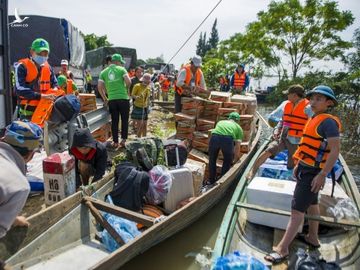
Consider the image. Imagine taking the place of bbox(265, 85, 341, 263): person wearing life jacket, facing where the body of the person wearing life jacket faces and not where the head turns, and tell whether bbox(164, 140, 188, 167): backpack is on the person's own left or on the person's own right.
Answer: on the person's own right

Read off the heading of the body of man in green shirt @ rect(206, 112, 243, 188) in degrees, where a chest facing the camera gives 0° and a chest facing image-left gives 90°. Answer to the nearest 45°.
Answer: approximately 225°

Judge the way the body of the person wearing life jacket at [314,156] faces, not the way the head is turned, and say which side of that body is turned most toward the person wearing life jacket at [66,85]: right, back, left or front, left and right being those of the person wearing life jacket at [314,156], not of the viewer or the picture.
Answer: right

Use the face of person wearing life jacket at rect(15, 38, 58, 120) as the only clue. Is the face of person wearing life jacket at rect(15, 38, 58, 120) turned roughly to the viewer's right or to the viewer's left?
to the viewer's right

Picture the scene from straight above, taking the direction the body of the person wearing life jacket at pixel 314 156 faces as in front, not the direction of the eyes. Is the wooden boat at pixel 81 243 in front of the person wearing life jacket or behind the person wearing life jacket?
in front

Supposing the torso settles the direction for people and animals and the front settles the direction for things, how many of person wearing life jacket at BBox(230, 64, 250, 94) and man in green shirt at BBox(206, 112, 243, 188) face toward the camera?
1

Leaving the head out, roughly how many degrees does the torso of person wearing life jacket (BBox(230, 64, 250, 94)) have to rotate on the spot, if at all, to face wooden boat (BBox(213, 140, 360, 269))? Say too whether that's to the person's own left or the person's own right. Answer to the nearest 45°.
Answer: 0° — they already face it

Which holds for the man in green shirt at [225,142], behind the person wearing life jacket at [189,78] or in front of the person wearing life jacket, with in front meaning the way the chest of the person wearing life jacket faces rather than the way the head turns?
in front

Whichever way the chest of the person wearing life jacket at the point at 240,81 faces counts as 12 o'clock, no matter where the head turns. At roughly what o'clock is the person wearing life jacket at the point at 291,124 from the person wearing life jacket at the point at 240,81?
the person wearing life jacket at the point at 291,124 is roughly at 12 o'clock from the person wearing life jacket at the point at 240,81.

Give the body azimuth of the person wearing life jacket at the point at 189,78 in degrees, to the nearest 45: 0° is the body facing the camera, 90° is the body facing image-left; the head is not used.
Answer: approximately 315°

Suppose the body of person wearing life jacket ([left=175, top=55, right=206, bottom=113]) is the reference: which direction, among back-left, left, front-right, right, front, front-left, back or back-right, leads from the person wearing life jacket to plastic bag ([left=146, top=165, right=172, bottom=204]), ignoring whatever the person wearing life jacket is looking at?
front-right

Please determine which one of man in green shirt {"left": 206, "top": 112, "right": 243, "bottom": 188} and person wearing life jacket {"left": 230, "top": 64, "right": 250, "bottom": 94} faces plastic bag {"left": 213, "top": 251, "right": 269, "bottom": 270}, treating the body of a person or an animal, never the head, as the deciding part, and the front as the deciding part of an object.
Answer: the person wearing life jacket
